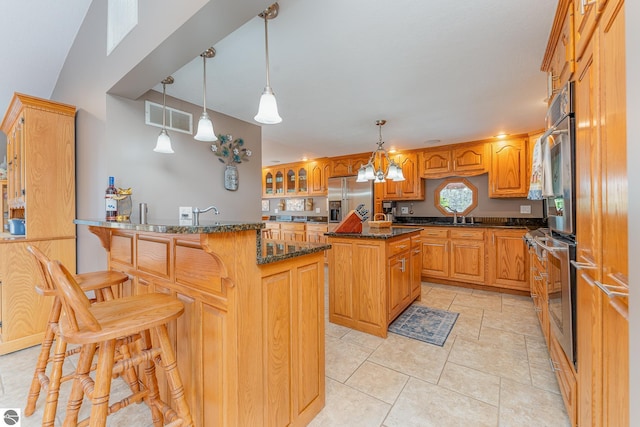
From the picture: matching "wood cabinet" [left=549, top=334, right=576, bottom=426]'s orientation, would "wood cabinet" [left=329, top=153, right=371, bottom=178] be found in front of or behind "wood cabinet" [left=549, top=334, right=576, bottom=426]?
in front

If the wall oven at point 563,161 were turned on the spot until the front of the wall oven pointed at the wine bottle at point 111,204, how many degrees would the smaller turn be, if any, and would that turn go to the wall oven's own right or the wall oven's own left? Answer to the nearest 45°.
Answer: approximately 45° to the wall oven's own left

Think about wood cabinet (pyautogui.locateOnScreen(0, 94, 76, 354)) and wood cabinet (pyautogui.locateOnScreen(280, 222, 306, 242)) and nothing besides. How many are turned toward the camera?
1

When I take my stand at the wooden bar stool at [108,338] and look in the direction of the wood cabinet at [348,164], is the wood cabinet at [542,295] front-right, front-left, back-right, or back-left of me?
front-right

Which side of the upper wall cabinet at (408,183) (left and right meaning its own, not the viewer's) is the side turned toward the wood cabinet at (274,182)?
right

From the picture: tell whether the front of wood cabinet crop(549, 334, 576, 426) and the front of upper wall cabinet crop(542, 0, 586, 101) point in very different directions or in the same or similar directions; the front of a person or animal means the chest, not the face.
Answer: same or similar directions

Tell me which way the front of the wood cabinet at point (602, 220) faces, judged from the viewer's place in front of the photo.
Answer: facing to the left of the viewer

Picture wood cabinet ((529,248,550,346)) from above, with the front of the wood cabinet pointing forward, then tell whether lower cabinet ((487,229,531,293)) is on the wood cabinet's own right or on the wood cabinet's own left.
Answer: on the wood cabinet's own right

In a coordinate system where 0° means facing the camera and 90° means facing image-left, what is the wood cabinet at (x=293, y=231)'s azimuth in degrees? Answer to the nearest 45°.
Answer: approximately 0°

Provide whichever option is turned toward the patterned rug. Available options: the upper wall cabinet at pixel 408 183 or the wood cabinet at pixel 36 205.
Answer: the upper wall cabinet

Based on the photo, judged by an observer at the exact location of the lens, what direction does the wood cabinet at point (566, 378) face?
facing to the left of the viewer

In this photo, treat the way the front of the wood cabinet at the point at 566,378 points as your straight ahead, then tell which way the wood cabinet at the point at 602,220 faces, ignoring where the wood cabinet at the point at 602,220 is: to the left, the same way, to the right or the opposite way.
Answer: the same way

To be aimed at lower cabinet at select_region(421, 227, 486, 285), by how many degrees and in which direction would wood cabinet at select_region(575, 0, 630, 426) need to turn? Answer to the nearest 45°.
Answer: approximately 45° to its right

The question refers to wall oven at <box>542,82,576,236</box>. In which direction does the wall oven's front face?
to the viewer's left

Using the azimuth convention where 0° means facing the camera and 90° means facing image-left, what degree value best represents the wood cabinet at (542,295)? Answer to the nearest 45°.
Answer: approximately 90°

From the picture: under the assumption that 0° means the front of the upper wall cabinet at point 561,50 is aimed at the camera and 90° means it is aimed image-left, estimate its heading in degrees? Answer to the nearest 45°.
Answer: approximately 90°

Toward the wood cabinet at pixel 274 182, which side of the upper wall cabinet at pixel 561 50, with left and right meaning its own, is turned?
front

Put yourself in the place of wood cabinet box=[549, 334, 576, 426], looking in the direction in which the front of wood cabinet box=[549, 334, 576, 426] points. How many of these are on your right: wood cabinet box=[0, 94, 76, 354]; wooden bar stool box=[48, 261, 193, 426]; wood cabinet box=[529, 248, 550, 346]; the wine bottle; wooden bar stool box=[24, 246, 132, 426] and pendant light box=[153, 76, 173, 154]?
1
